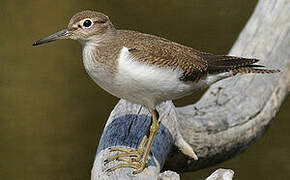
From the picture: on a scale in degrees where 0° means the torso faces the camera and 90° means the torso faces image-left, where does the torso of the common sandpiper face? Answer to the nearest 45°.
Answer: approximately 90°
